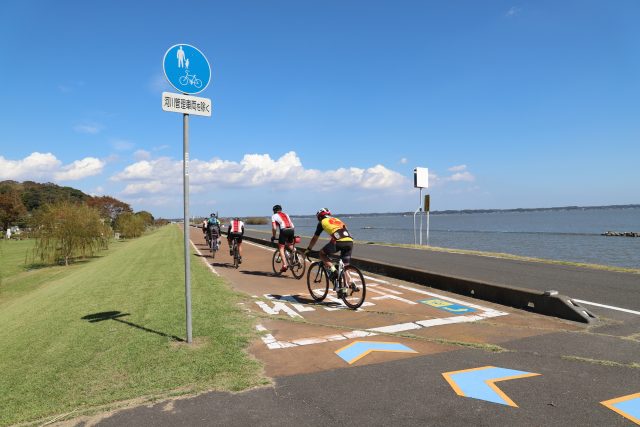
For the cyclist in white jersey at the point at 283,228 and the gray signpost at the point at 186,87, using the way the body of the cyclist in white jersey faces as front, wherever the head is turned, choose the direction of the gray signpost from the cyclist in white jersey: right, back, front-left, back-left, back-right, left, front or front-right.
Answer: back-left

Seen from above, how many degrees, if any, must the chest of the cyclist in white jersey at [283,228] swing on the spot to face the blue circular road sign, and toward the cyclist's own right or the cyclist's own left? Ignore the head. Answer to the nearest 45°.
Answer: approximately 135° to the cyclist's own left

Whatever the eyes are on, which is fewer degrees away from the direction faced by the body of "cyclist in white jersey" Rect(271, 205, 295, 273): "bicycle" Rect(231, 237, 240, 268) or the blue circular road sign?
the bicycle

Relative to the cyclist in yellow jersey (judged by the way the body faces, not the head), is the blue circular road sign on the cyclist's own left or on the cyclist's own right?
on the cyclist's own left

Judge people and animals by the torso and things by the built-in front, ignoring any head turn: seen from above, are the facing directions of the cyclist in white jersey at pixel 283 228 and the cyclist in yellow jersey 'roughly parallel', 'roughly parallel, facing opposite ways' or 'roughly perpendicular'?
roughly parallel

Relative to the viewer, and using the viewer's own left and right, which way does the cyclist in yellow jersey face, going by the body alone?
facing away from the viewer and to the left of the viewer

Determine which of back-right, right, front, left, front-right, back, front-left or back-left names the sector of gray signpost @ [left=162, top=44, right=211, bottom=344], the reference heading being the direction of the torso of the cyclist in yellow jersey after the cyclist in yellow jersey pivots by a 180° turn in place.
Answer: right

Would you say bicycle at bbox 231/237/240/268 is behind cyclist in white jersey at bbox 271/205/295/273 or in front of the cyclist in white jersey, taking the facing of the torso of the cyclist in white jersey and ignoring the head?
in front

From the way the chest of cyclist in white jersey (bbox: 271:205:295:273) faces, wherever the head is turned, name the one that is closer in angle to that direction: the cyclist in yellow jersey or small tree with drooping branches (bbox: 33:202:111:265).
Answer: the small tree with drooping branches

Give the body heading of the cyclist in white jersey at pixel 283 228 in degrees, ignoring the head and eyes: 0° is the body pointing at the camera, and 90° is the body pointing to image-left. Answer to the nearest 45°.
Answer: approximately 135°
